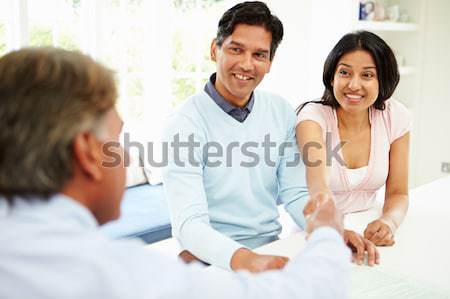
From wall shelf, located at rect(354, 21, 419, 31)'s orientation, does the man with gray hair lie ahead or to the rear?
ahead

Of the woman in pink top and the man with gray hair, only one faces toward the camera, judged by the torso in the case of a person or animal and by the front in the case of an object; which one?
the woman in pink top

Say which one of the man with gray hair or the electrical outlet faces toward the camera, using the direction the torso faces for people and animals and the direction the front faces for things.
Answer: the electrical outlet

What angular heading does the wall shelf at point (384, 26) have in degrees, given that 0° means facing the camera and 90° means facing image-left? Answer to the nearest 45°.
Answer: approximately 0°

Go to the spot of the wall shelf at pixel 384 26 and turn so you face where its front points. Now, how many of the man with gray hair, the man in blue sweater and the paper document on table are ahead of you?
3

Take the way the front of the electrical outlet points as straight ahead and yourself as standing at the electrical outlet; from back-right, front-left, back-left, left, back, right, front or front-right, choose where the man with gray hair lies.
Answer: front

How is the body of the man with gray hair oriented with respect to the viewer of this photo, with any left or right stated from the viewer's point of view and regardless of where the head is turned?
facing away from the viewer and to the right of the viewer

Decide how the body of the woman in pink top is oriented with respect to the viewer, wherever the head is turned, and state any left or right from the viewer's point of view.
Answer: facing the viewer

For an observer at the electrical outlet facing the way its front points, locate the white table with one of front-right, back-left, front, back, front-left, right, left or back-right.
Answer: front

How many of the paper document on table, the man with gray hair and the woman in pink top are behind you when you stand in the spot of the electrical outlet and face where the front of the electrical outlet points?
0

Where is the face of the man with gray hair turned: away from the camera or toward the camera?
away from the camera

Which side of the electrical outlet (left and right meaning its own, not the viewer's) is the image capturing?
front

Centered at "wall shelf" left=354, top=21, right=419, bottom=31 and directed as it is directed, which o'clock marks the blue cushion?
The blue cushion is roughly at 1 o'clock from the wall shelf.

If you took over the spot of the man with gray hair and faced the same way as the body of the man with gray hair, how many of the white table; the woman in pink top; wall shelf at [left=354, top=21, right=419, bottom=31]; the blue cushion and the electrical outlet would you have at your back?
0

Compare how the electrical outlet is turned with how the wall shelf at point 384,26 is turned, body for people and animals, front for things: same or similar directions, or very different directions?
same or similar directions

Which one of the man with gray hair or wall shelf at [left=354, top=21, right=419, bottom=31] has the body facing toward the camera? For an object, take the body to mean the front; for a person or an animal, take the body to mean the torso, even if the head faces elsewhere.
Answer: the wall shelf
